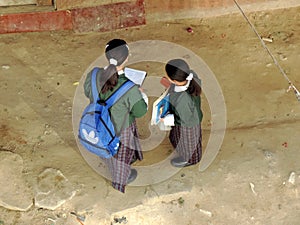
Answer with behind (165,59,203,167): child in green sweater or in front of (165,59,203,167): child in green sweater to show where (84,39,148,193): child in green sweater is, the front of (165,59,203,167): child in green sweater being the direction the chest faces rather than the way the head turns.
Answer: in front

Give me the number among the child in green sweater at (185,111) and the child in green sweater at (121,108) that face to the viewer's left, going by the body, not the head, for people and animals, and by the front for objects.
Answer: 1

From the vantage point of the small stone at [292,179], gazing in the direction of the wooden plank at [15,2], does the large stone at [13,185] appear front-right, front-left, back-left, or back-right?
front-left

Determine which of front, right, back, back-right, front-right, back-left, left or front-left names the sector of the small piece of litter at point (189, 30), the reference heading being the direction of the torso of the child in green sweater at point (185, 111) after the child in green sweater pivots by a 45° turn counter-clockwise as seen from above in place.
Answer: back-right

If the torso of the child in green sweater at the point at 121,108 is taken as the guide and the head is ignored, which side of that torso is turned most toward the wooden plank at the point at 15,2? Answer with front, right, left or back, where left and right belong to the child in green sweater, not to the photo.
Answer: left

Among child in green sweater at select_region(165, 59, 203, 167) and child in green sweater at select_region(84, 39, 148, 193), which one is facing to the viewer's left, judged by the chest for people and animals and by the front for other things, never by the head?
child in green sweater at select_region(165, 59, 203, 167)

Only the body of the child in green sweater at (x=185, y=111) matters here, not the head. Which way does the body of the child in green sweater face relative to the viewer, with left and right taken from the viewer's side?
facing to the left of the viewer

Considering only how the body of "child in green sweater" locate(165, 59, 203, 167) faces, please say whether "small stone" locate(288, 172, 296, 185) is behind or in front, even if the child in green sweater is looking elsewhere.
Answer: behind

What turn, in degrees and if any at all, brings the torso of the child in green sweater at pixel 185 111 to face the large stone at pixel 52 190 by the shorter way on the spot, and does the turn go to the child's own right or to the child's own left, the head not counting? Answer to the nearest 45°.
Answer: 0° — they already face it

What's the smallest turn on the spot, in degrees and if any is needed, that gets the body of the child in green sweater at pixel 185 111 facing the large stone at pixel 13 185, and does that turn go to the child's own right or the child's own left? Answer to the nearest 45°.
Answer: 0° — they already face it

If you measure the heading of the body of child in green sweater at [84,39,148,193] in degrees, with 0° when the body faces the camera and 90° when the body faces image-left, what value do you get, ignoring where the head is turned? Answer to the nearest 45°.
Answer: approximately 225°
